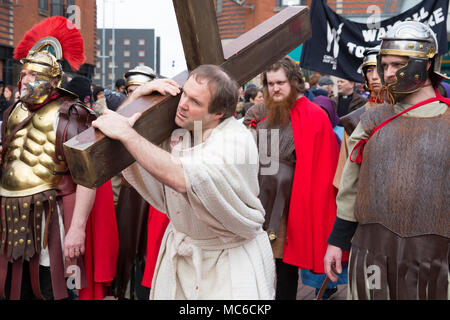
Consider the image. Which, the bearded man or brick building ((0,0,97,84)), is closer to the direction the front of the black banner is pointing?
the bearded man

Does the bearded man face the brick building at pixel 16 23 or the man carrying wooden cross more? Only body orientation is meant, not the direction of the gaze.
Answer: the man carrying wooden cross

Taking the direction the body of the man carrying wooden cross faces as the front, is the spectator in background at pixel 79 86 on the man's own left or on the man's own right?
on the man's own right

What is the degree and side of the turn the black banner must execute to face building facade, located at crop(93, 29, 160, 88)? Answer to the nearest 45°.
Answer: approximately 135° to its right

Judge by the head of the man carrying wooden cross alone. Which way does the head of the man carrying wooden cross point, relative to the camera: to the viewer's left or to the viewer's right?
to the viewer's left

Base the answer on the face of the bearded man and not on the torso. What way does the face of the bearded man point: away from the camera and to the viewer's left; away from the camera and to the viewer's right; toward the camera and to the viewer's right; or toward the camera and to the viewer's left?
toward the camera and to the viewer's left

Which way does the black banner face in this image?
toward the camera

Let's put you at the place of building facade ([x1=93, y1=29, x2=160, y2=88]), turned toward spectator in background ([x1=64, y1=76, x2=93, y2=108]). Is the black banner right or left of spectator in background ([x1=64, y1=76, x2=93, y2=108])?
left

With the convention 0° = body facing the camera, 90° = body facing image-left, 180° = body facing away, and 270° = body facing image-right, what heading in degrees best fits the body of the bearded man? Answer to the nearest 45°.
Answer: approximately 45°

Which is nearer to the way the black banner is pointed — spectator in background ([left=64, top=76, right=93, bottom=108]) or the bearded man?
the bearded man

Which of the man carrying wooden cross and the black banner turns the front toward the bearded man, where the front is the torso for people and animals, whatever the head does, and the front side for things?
the black banner

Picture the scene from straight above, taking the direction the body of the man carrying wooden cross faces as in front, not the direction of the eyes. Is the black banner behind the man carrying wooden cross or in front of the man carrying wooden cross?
behind

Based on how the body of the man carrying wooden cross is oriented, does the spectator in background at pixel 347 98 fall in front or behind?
behind
